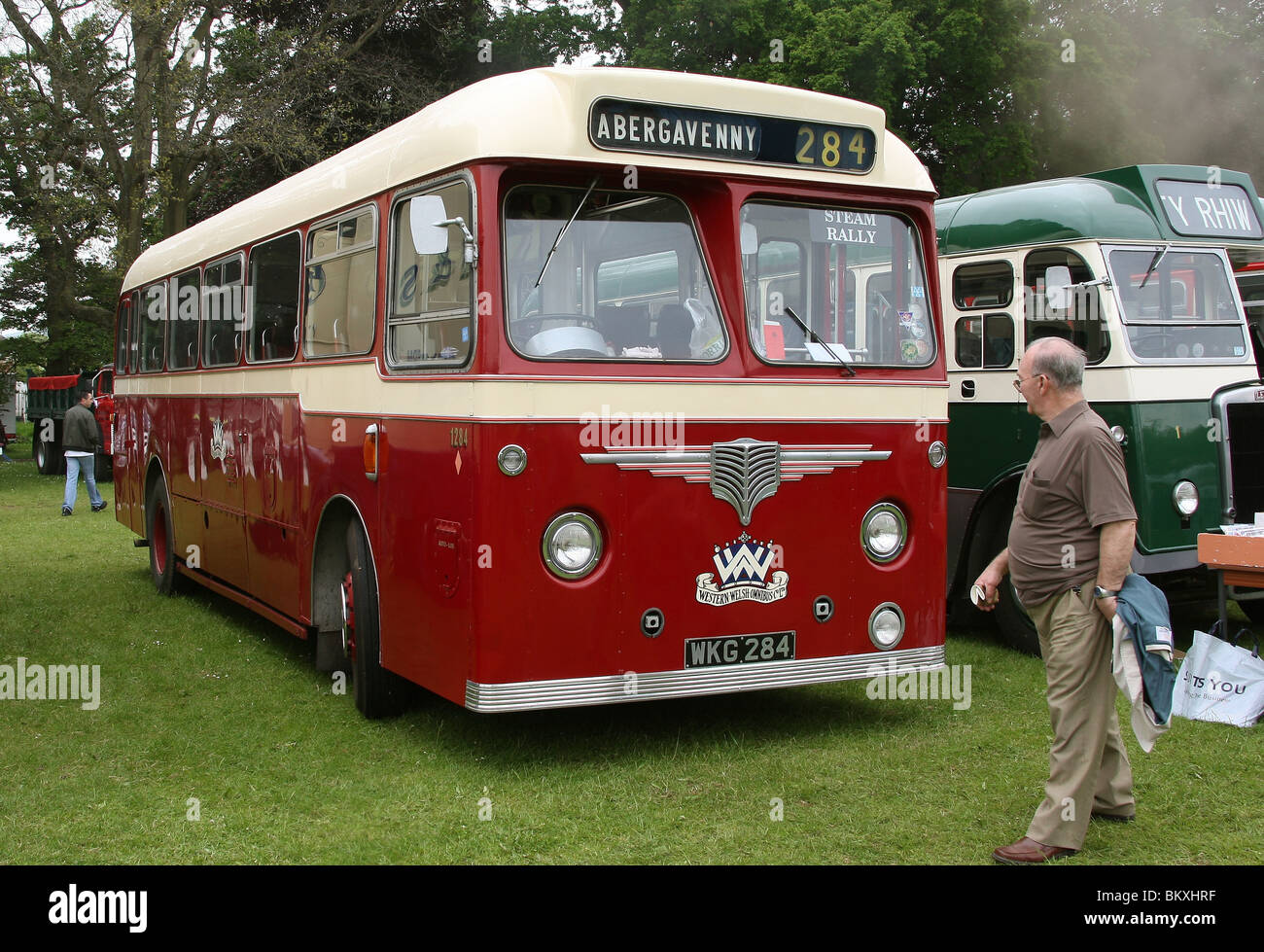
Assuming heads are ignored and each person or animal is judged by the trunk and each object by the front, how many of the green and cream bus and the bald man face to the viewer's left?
1

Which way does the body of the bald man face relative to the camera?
to the viewer's left

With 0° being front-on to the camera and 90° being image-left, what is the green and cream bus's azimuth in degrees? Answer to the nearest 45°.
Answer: approximately 315°

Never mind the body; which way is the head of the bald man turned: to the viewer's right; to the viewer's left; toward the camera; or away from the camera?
to the viewer's left

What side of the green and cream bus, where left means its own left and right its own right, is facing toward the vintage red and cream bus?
right

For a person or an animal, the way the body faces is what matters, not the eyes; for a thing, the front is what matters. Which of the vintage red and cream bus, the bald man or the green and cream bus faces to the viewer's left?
the bald man

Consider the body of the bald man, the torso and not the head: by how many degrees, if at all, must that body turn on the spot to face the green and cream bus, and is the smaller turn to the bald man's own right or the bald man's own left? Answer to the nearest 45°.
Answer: approximately 90° to the bald man's own right

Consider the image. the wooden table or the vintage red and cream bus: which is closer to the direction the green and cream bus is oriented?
the wooden table

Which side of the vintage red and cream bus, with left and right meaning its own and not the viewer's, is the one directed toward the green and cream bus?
left

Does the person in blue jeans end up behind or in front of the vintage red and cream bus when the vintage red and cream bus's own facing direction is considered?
behind
